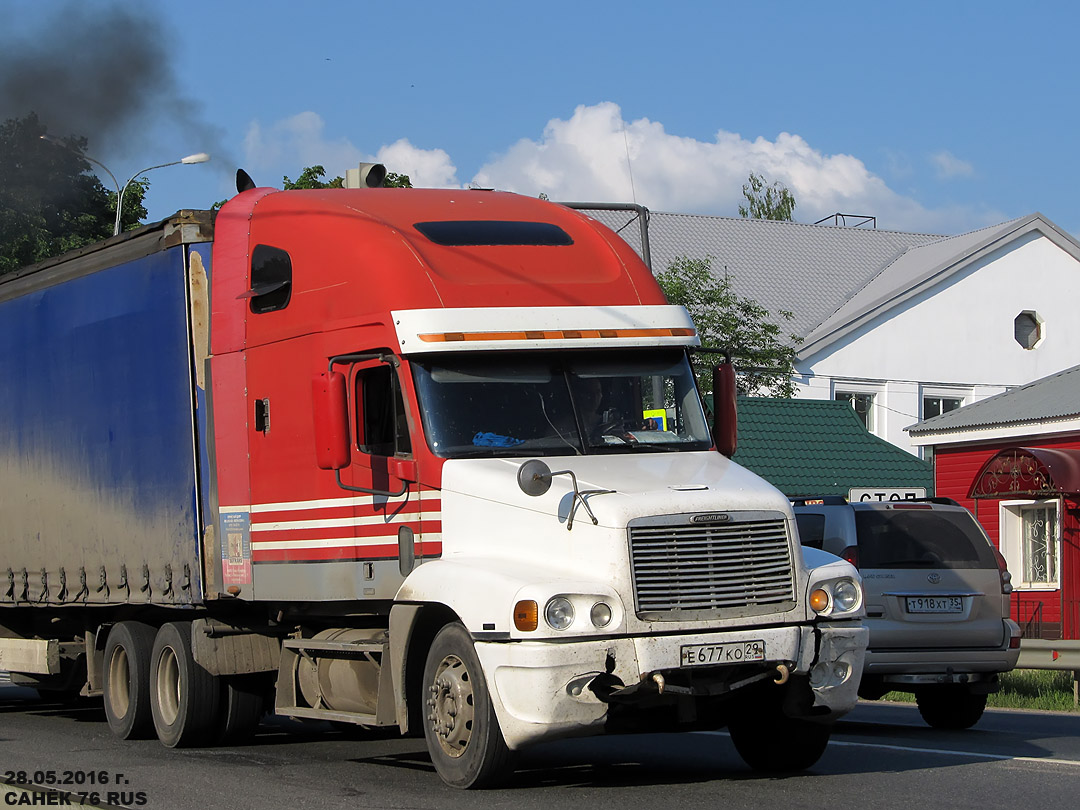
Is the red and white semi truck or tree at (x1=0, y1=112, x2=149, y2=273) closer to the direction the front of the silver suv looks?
the tree

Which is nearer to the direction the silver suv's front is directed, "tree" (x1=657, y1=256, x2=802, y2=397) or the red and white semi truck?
the tree

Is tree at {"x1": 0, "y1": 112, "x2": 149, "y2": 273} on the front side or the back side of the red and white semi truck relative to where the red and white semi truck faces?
on the back side

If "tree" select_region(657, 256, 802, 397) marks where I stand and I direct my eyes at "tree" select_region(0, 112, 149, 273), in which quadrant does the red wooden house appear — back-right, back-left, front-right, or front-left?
back-left

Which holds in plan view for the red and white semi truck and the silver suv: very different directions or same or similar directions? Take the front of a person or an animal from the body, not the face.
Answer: very different directions

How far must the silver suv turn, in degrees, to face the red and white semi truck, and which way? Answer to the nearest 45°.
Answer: approximately 90° to its left

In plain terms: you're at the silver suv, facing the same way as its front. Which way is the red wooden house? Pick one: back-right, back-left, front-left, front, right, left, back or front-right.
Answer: front-right

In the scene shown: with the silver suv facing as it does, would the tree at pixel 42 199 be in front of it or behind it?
in front

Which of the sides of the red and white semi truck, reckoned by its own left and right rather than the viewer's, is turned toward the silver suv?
left

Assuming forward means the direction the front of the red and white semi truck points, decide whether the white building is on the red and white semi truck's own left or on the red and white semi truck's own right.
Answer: on the red and white semi truck's own left

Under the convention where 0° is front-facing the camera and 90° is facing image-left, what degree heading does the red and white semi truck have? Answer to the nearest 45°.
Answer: approximately 315°

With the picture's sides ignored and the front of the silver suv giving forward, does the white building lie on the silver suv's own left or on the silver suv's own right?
on the silver suv's own right

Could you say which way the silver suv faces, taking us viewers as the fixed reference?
facing away from the viewer and to the left of the viewer
